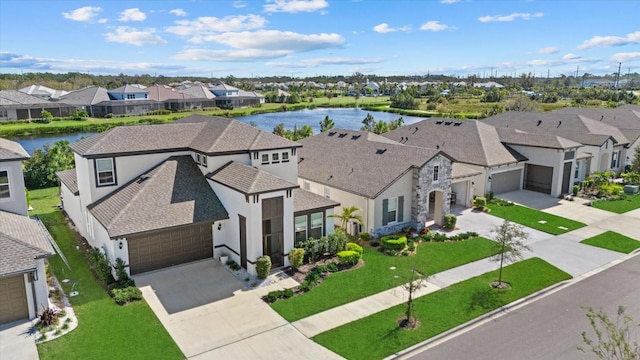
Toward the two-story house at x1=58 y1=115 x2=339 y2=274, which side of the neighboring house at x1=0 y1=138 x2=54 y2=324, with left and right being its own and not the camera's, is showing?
left

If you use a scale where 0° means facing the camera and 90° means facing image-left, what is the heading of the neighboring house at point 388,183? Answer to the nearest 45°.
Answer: approximately 315°

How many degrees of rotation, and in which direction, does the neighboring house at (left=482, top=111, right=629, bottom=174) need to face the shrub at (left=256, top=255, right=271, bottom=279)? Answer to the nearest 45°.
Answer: approximately 45° to its right

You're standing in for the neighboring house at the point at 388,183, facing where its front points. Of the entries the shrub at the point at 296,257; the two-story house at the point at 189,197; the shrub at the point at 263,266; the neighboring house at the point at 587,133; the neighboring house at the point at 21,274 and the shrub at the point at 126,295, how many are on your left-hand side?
1

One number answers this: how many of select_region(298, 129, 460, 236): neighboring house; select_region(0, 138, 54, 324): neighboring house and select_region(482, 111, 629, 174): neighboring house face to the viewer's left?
0

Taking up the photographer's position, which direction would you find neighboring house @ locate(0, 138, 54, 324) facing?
facing the viewer

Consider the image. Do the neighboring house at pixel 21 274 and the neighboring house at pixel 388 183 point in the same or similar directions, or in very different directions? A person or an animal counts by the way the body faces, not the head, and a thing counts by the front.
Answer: same or similar directions

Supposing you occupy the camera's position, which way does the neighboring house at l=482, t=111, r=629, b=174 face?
facing the viewer and to the right of the viewer

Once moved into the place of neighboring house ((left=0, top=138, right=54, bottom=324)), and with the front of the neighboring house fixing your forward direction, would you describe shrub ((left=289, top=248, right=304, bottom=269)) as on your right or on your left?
on your left

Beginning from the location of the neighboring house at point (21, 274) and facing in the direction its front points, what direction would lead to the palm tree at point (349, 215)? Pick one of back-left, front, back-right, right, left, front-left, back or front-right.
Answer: left

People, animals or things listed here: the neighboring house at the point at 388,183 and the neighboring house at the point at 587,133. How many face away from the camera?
0

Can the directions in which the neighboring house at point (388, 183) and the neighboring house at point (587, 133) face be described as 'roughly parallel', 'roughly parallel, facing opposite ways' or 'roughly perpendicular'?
roughly parallel

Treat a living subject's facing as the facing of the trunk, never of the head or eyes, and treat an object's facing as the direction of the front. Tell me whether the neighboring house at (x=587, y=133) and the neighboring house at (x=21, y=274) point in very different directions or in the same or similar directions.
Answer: same or similar directions

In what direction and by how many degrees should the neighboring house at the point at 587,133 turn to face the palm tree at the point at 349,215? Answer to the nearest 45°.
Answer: approximately 90° to its right

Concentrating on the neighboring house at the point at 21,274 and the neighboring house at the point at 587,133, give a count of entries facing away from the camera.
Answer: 0
